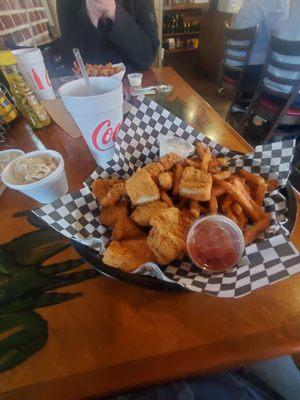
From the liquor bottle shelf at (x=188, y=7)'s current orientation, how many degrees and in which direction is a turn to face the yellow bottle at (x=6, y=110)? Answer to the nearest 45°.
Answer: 0° — it already faces it

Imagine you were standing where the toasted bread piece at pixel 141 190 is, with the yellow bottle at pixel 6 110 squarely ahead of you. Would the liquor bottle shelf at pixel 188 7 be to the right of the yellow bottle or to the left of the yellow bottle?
right

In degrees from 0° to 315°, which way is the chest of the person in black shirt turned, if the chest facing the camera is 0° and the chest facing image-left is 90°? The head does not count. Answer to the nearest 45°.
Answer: approximately 0°

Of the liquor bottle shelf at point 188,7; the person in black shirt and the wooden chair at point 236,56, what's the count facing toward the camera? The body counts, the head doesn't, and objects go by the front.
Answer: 2

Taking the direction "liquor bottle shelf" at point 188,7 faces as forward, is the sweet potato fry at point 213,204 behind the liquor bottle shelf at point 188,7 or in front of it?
in front

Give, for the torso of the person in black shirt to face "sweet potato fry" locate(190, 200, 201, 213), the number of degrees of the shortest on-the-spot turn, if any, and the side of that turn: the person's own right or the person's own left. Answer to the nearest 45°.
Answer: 0° — they already face it

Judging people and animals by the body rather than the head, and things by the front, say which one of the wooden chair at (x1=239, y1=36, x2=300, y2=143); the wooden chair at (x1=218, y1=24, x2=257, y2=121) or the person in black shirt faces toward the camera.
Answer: the person in black shirt

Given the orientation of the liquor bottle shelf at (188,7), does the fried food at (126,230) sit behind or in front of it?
in front

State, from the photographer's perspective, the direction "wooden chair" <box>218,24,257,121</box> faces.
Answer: facing away from the viewer and to the right of the viewer

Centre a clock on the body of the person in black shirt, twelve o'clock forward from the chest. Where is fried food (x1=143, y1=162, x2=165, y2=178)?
The fried food is roughly at 12 o'clock from the person in black shirt.

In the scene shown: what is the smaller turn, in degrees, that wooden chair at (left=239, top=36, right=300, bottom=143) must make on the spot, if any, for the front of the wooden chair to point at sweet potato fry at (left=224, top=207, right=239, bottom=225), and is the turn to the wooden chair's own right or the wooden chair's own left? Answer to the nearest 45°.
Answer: approximately 135° to the wooden chair's own right

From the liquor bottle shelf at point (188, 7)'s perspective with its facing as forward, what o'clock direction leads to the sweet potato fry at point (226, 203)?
The sweet potato fry is roughly at 12 o'clock from the liquor bottle shelf.

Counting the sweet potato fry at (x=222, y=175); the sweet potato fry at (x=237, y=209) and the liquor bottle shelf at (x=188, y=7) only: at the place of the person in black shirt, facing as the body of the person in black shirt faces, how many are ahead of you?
2
